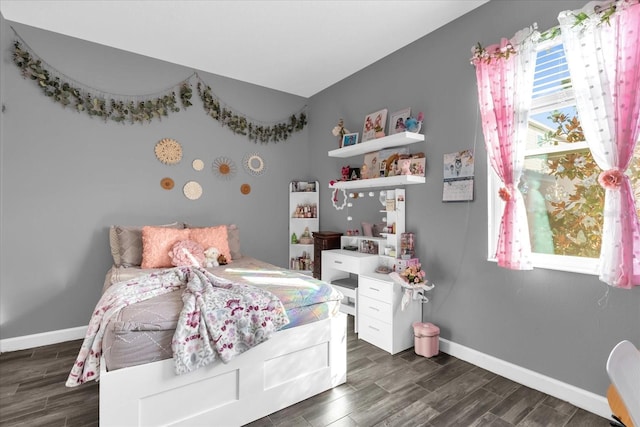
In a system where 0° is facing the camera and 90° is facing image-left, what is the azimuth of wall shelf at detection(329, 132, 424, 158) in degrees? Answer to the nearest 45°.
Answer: approximately 45°

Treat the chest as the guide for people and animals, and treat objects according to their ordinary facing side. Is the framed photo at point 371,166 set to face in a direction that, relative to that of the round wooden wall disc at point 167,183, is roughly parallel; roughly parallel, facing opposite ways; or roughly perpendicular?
roughly perpendicular

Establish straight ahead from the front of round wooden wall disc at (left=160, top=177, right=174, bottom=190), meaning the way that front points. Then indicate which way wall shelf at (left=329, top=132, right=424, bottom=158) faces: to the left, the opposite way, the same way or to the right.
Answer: to the right

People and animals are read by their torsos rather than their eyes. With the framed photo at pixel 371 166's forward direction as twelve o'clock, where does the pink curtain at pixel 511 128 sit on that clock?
The pink curtain is roughly at 9 o'clock from the framed photo.

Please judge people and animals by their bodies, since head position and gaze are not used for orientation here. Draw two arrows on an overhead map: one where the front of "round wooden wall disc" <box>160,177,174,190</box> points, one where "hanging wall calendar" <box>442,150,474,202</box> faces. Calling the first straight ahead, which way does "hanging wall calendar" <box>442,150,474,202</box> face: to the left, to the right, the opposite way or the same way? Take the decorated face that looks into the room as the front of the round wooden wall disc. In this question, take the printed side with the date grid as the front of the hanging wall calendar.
to the right

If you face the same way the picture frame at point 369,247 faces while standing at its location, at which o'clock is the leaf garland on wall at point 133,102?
The leaf garland on wall is roughly at 1 o'clock from the picture frame.

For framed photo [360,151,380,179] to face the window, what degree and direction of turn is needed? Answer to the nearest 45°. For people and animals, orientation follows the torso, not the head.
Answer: approximately 90° to its left
